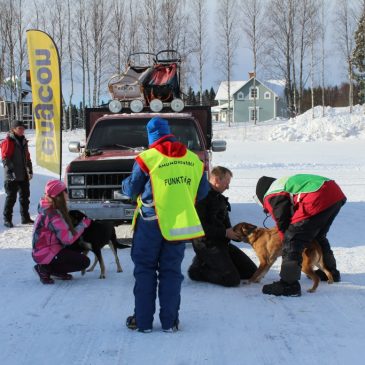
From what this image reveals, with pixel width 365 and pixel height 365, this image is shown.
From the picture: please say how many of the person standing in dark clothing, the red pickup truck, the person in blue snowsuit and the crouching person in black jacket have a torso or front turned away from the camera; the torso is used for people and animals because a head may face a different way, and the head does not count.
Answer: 1

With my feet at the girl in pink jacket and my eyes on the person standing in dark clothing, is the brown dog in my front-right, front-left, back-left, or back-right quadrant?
back-right

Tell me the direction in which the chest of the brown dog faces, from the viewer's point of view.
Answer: to the viewer's left

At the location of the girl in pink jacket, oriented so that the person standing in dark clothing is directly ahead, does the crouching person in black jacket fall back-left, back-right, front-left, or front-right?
back-right

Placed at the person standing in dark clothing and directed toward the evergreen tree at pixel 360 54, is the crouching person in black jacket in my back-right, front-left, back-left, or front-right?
back-right

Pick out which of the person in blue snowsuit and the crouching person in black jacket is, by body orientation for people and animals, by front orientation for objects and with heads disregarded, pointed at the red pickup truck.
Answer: the person in blue snowsuit

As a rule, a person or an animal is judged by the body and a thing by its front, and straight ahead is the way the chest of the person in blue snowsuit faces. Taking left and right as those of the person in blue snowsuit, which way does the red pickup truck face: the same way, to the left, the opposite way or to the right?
the opposite way

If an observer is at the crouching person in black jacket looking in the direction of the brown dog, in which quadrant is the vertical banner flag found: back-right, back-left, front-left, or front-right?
back-left

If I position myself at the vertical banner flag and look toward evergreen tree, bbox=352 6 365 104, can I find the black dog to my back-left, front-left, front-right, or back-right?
back-right

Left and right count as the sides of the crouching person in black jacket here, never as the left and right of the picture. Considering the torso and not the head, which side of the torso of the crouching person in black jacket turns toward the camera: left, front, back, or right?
right

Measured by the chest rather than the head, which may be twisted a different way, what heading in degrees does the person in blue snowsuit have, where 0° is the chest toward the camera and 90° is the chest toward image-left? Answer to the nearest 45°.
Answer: approximately 180°

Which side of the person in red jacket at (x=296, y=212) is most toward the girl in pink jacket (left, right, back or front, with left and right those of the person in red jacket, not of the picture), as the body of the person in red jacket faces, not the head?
front

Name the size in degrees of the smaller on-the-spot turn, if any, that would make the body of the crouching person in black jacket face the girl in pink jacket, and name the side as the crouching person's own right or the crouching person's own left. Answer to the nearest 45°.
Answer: approximately 180°

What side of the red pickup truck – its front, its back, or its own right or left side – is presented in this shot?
front

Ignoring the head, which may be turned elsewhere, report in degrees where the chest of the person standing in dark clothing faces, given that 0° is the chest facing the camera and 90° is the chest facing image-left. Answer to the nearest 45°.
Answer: approximately 315°

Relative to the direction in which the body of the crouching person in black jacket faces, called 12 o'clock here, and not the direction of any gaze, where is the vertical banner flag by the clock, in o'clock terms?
The vertical banner flag is roughly at 8 o'clock from the crouching person in black jacket.

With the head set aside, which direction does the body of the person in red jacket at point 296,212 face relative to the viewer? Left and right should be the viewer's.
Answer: facing to the left of the viewer

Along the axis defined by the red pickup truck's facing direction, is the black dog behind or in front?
in front
